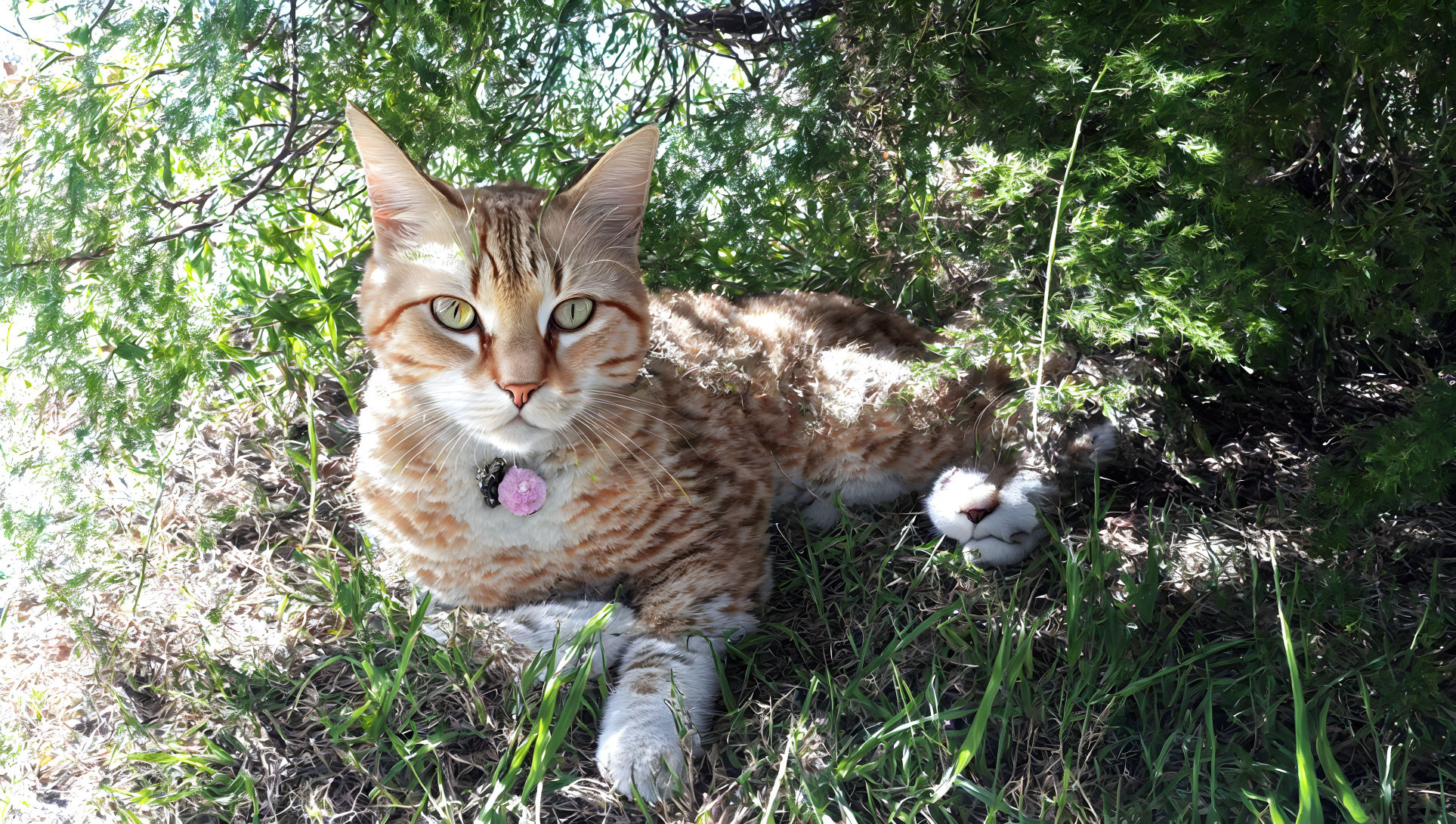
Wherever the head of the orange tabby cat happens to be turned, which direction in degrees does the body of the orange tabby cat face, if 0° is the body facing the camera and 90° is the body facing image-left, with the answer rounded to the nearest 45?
approximately 45°
